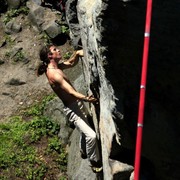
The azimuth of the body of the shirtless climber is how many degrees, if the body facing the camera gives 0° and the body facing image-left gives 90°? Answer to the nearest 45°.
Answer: approximately 270°
